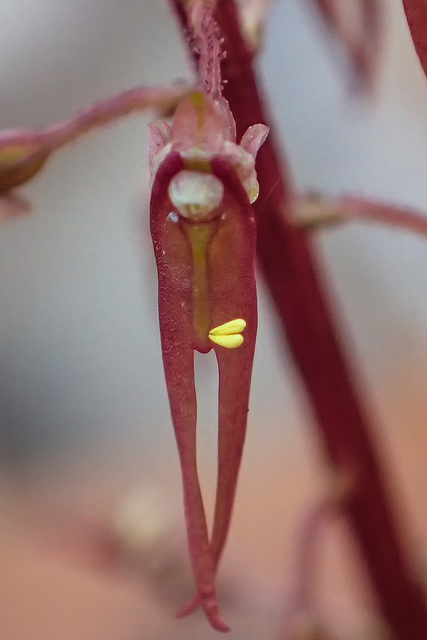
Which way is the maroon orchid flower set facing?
toward the camera
